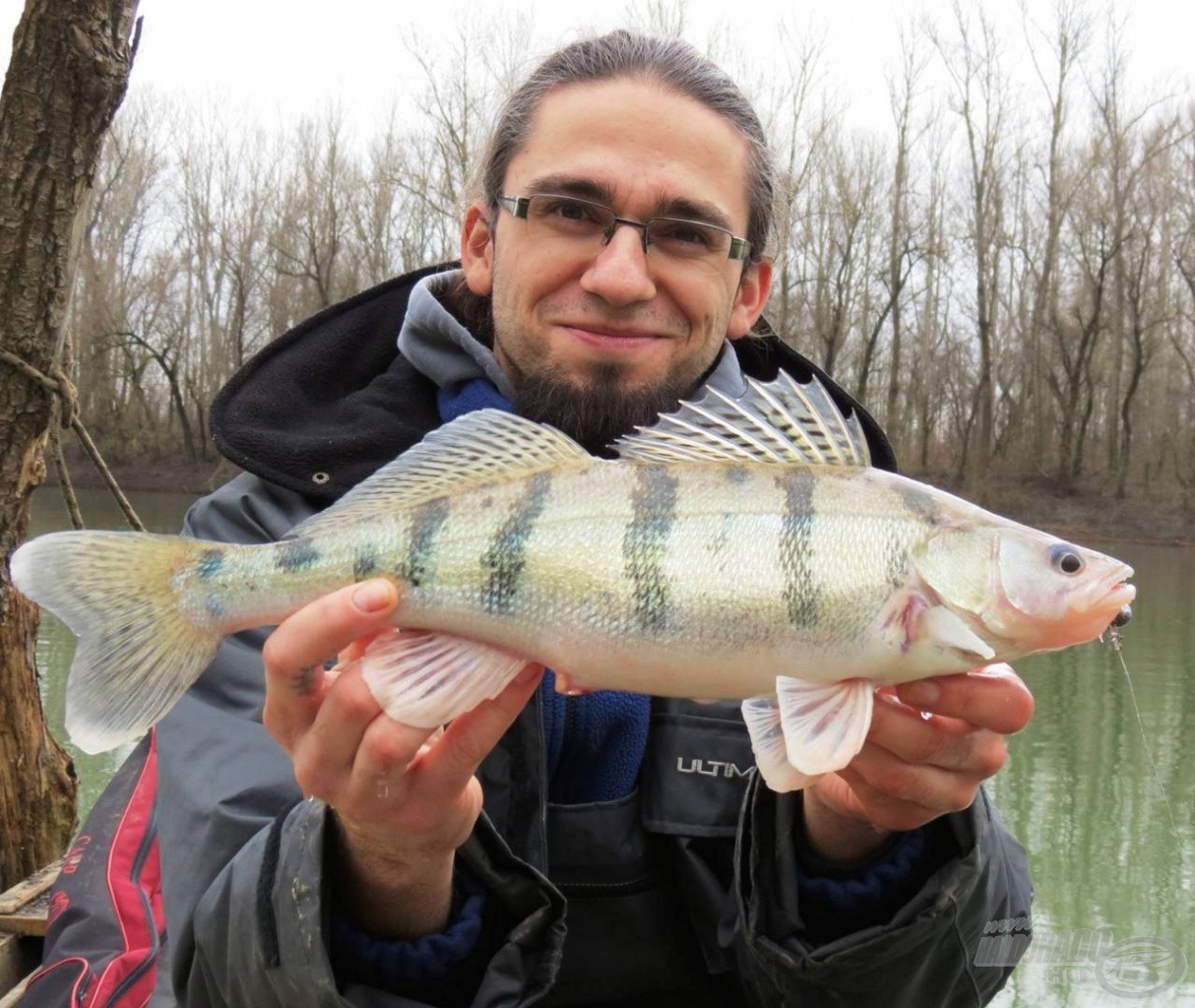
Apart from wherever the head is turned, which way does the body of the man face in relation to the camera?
toward the camera

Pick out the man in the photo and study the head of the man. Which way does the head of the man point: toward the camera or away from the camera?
toward the camera
